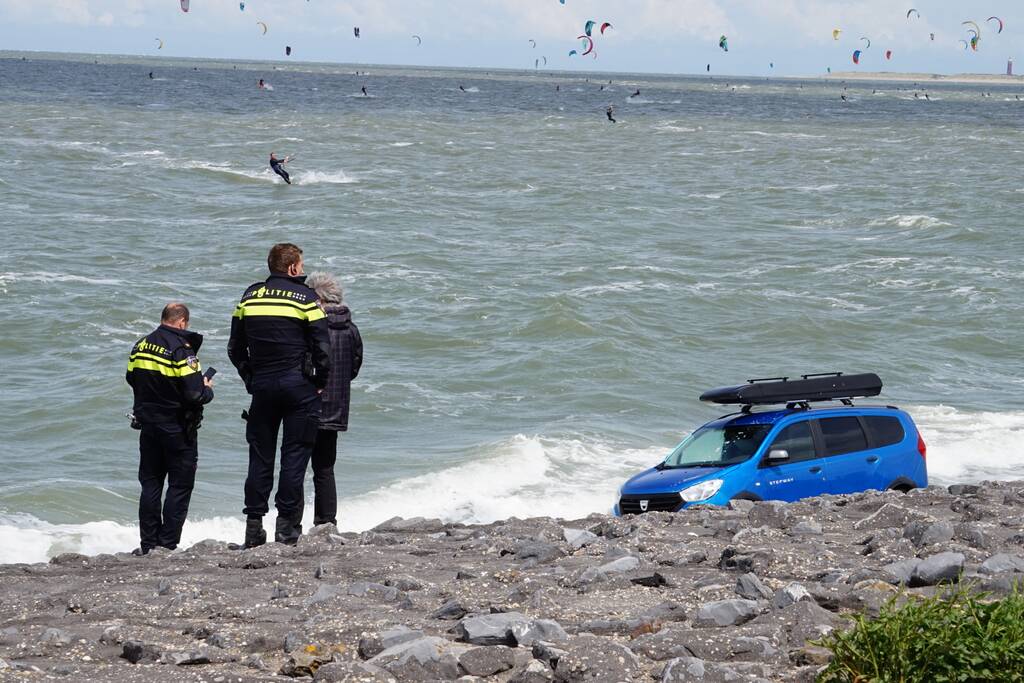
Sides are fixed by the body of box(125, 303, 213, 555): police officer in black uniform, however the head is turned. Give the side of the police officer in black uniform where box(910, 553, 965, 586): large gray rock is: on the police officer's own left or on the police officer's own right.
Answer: on the police officer's own right

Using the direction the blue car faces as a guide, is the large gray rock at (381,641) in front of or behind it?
in front

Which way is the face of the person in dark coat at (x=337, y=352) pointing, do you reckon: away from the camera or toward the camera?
away from the camera

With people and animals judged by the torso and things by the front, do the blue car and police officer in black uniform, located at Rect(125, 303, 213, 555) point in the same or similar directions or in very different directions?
very different directions

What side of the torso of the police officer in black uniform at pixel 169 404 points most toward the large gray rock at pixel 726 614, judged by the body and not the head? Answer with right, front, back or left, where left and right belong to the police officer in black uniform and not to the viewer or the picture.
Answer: right

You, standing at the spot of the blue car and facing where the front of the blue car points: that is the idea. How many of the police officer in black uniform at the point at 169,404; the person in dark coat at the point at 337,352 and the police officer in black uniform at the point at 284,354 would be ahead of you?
3

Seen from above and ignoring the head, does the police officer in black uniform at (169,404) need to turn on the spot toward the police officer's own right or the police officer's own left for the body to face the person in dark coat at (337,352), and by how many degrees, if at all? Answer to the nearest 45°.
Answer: approximately 45° to the police officer's own right

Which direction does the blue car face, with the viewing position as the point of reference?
facing the viewer and to the left of the viewer

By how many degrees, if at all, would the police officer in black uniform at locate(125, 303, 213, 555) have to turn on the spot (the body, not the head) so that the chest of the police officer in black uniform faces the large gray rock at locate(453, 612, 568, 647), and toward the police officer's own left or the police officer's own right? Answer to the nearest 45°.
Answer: approximately 135° to the police officer's own right

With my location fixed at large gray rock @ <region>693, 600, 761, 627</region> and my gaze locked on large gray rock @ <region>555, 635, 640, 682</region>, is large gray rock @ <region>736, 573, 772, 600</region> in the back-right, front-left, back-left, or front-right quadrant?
back-right

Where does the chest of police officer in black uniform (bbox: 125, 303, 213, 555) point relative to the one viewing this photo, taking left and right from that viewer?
facing away from the viewer and to the right of the viewer

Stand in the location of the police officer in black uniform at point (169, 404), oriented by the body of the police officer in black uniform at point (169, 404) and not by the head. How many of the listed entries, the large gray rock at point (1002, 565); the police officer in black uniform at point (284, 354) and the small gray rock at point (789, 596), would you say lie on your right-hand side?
3

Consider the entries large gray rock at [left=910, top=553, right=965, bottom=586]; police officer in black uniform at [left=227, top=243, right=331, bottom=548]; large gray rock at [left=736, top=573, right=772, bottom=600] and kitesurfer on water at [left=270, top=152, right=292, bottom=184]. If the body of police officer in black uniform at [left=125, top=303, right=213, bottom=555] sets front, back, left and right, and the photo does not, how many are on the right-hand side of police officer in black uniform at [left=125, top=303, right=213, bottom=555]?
3

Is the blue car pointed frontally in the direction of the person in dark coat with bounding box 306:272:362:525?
yes

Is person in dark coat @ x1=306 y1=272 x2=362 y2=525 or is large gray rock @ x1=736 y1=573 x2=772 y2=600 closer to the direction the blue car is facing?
the person in dark coat

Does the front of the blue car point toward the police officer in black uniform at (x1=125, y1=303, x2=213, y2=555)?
yes

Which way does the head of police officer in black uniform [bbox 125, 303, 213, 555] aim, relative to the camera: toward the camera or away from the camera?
away from the camera

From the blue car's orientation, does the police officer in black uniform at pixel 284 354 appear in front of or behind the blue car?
in front
